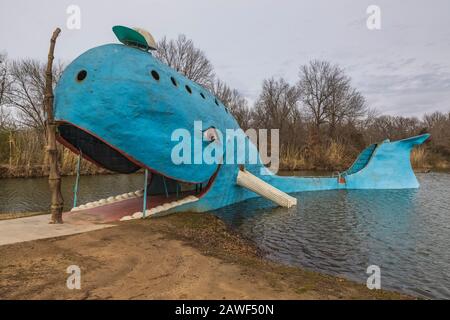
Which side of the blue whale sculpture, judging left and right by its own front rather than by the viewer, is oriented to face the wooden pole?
front

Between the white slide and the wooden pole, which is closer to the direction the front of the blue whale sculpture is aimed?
the wooden pole
